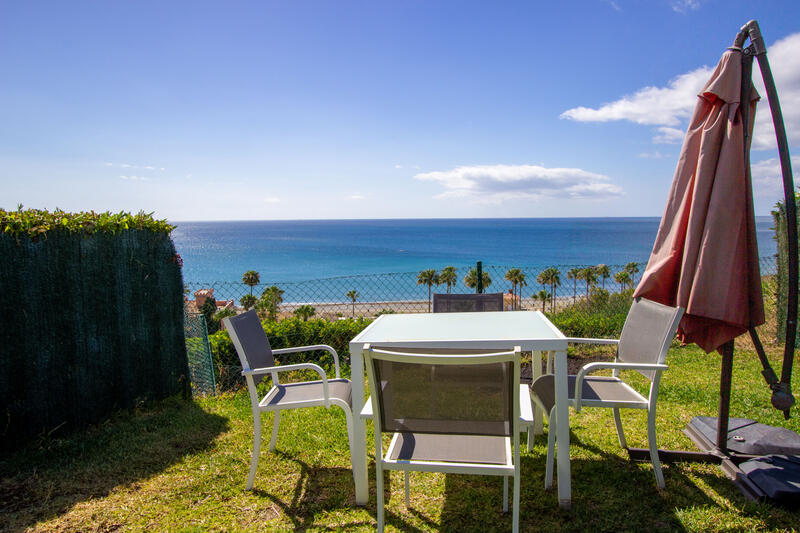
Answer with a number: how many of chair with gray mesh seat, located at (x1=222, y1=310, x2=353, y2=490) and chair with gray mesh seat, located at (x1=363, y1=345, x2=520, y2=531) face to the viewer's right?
1

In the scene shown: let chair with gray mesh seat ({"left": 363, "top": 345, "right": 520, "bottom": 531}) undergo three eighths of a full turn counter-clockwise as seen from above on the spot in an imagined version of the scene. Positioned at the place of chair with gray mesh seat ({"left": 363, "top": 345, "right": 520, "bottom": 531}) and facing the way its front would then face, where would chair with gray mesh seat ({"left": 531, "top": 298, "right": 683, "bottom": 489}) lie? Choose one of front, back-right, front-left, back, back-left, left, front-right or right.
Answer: back

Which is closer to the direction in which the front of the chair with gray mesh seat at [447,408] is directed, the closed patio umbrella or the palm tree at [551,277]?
the palm tree

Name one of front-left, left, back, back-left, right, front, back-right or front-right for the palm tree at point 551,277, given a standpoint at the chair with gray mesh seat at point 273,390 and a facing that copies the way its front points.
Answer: front-left

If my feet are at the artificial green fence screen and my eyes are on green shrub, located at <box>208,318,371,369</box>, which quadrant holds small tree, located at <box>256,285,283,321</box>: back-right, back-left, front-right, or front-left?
front-left

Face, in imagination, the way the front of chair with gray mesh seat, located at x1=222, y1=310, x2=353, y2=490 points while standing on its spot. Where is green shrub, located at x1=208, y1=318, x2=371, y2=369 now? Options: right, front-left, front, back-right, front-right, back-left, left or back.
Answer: left

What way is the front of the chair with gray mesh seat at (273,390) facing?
to the viewer's right

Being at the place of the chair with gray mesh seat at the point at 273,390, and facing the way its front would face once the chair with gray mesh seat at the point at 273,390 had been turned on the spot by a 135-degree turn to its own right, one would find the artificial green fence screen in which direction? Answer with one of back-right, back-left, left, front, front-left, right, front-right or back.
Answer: right

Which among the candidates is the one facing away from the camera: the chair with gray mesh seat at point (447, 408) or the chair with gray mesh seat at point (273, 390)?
the chair with gray mesh seat at point (447, 408)

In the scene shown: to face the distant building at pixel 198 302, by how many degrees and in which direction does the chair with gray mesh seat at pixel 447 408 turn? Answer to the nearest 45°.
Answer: approximately 45° to its left

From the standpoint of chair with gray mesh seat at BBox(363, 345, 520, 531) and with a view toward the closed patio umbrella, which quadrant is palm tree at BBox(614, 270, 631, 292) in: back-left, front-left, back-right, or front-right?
front-left

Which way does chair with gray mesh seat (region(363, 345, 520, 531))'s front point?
away from the camera

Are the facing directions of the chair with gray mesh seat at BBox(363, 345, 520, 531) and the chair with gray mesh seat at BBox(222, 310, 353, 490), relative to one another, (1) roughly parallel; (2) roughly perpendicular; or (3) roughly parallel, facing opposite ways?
roughly perpendicular

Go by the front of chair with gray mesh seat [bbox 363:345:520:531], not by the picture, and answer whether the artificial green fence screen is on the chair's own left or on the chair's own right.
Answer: on the chair's own left
